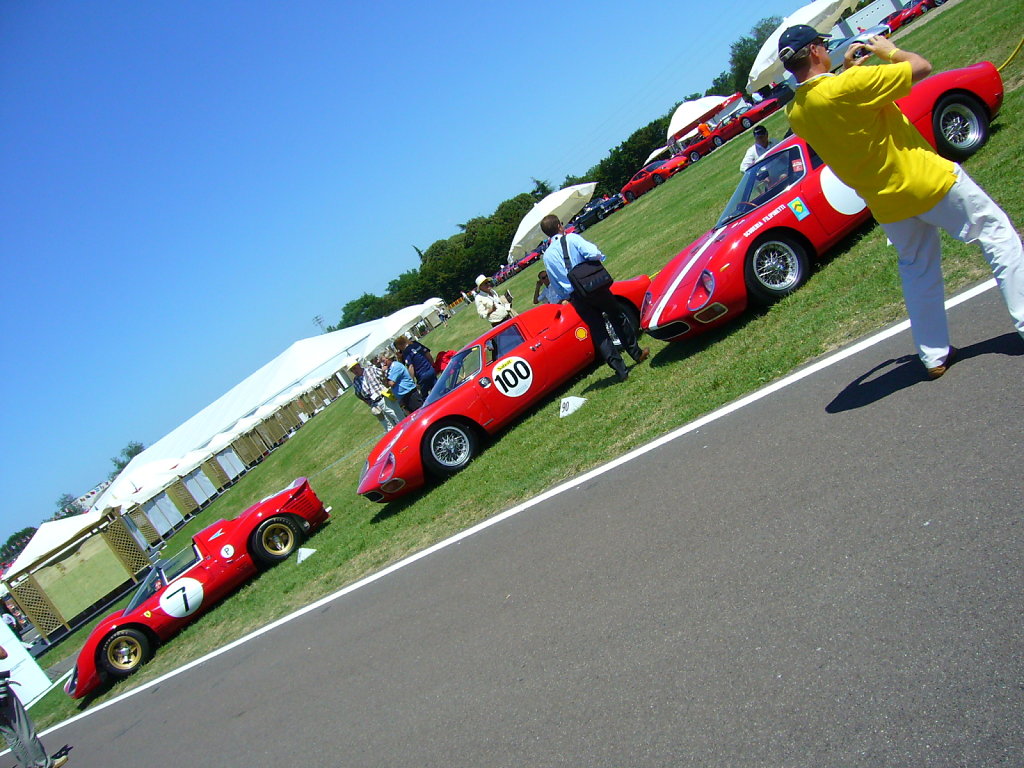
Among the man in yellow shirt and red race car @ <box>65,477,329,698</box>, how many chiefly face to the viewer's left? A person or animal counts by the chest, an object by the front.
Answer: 1

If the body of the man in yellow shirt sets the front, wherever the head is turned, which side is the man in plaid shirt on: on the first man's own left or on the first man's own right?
on the first man's own left

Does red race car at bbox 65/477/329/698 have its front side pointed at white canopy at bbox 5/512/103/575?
no

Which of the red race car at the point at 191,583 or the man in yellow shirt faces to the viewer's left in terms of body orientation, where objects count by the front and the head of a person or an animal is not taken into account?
the red race car

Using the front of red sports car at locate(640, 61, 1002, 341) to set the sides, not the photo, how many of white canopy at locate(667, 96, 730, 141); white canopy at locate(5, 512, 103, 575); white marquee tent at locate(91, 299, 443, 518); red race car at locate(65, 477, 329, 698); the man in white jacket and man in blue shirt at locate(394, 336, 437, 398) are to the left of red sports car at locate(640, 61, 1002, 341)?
0

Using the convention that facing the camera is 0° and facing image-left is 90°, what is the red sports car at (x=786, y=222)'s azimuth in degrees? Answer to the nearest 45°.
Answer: approximately 45°

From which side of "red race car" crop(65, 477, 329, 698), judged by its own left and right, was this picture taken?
left

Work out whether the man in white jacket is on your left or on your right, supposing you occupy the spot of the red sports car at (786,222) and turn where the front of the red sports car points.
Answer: on your right

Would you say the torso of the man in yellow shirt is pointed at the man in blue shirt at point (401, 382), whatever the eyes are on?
no

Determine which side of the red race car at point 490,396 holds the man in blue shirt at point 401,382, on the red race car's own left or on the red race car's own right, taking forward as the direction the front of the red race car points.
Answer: on the red race car's own right
